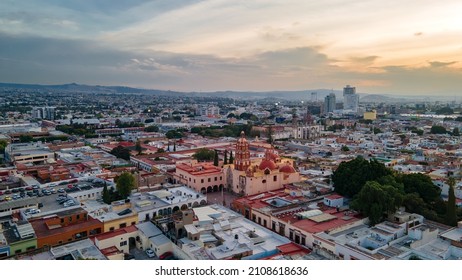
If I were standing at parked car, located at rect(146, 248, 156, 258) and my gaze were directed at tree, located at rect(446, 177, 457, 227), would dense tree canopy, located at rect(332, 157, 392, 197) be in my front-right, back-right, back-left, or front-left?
front-left

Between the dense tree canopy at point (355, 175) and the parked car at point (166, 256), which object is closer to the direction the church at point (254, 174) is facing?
the parked car

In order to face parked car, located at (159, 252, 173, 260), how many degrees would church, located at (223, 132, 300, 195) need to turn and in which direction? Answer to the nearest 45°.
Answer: approximately 45° to its left

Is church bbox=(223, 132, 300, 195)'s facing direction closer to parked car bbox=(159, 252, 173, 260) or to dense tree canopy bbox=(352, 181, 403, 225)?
the parked car

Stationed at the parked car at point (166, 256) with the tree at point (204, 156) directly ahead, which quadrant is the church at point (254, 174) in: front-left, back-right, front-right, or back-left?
front-right

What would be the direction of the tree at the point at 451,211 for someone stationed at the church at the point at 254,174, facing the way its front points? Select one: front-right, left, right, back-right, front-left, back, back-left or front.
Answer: left

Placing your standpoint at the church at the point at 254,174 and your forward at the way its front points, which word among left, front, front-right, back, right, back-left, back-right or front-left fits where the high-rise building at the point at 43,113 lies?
right

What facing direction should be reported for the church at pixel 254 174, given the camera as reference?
facing the viewer and to the left of the viewer

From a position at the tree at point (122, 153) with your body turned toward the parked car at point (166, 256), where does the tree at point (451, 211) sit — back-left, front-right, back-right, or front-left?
front-left

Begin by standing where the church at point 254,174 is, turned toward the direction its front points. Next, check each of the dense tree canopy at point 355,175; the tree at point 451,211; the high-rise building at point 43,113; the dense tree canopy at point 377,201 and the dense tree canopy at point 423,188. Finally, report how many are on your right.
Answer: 1

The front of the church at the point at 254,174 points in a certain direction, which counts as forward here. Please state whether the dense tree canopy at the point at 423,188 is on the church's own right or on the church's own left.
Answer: on the church's own left

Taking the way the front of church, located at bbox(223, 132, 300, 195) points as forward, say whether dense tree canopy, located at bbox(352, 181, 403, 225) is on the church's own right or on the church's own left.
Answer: on the church's own left

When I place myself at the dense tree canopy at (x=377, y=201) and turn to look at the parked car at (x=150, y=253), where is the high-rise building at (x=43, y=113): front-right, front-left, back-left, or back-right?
front-right

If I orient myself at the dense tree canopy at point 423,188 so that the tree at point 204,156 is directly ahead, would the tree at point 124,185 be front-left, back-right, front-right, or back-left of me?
front-left
